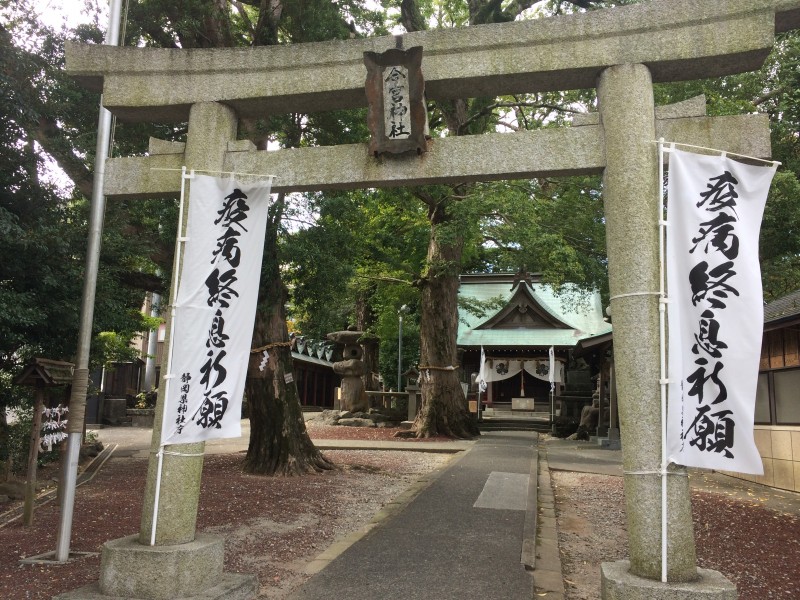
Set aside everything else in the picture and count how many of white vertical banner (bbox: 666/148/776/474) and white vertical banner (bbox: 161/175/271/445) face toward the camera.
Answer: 2

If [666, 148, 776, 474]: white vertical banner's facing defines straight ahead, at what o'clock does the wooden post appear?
The wooden post is roughly at 3 o'clock from the white vertical banner.

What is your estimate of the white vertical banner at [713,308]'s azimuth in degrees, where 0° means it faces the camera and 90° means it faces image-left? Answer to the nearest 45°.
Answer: approximately 0°

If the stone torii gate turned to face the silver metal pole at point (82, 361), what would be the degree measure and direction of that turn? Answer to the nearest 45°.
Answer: approximately 90° to its right

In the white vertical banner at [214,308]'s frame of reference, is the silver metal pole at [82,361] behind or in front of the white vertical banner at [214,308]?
behind

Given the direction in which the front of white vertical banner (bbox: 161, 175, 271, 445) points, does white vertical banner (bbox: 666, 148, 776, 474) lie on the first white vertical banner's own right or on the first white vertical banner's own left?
on the first white vertical banner's own left

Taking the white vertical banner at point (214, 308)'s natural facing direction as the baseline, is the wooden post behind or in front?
behind

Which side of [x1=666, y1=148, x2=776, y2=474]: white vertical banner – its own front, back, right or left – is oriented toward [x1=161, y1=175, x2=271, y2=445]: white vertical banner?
right

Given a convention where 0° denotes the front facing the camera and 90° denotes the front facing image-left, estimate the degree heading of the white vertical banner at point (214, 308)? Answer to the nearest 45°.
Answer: approximately 0°
